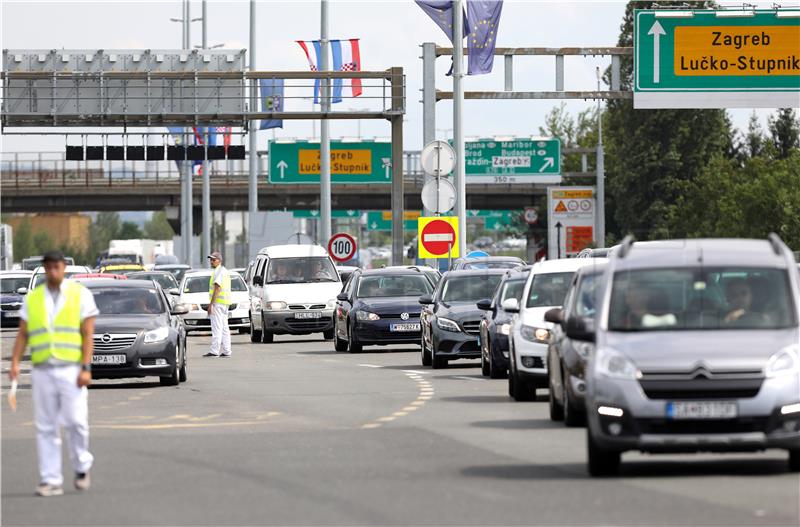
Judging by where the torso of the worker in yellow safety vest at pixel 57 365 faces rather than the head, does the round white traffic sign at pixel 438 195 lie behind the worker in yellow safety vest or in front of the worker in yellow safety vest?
behind

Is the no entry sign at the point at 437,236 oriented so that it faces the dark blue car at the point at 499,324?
yes

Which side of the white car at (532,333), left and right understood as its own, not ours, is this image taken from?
front

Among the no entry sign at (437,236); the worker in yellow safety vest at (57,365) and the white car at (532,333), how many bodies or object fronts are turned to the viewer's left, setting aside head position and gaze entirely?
0

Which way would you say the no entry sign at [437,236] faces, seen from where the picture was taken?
facing the viewer

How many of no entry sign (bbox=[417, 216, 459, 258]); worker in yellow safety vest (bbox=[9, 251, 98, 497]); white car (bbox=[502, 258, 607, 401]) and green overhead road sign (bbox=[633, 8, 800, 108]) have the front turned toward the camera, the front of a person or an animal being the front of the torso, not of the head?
4

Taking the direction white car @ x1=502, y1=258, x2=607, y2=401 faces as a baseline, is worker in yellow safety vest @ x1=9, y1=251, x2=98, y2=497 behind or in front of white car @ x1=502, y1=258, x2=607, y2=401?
in front

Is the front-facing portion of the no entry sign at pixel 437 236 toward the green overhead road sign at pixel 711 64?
no

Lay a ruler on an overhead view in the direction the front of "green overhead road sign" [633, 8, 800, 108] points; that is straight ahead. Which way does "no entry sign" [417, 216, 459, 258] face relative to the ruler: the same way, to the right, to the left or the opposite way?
the same way

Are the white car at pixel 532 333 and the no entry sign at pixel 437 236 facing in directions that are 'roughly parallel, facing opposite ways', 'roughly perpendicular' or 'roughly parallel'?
roughly parallel

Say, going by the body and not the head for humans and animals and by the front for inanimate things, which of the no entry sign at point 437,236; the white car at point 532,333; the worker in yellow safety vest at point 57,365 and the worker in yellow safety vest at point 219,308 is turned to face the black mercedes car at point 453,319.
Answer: the no entry sign
